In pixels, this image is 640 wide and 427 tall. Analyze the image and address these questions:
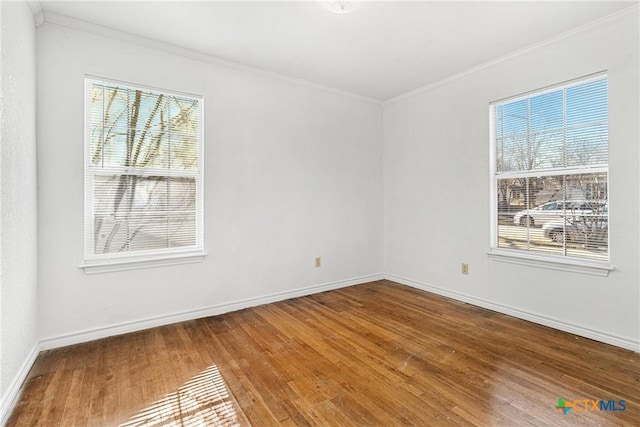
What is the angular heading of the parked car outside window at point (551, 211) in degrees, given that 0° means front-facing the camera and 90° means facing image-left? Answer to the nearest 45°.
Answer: approximately 90°

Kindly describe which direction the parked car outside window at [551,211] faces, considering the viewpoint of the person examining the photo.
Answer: facing to the left of the viewer
